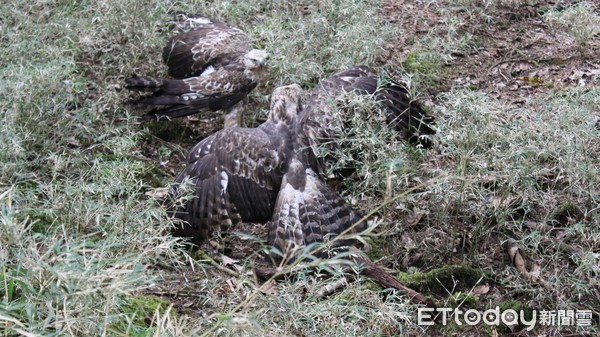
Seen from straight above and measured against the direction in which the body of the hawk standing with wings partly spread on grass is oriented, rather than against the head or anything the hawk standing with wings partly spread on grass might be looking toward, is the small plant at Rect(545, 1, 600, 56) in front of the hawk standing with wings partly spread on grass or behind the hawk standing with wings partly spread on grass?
in front
